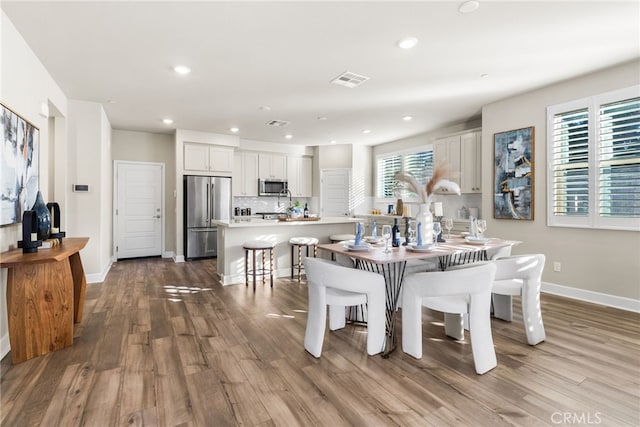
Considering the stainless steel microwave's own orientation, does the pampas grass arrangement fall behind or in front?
in front

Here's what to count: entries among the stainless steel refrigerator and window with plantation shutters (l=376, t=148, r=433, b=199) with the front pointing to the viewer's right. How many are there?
0

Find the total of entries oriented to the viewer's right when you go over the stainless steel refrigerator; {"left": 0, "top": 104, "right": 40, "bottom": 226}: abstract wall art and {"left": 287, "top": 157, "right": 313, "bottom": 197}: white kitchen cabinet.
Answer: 1

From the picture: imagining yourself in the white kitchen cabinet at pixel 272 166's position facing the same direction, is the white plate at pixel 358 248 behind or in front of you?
in front

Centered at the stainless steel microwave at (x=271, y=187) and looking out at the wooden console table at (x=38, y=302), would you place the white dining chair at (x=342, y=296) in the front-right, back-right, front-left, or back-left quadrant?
front-left

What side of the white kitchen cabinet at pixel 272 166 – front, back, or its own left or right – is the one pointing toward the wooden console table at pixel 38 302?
front

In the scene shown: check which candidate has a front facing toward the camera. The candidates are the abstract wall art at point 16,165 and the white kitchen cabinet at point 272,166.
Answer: the white kitchen cabinet

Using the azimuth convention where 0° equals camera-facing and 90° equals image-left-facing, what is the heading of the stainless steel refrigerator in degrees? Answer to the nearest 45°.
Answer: approximately 0°

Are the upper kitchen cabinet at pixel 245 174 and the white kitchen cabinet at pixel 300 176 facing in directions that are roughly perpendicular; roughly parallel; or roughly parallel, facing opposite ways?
roughly parallel

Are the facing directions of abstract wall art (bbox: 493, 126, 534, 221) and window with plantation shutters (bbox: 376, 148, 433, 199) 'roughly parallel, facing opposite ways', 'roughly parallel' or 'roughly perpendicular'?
roughly parallel

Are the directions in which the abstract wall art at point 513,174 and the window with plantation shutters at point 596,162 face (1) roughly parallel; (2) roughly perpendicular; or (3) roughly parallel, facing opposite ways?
roughly parallel

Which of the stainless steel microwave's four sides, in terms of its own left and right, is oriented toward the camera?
front

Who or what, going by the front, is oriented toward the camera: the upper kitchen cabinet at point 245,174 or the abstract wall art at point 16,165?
the upper kitchen cabinet

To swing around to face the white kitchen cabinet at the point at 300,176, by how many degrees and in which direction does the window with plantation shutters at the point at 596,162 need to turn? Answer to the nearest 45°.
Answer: approximately 45° to its right

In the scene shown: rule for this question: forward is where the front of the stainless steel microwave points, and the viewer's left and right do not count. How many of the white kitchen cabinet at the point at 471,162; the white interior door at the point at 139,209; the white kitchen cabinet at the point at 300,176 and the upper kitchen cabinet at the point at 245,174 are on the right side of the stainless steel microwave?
2

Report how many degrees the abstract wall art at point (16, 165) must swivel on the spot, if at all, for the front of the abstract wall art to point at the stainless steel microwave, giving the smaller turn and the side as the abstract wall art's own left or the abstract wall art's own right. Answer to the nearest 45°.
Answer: approximately 45° to the abstract wall art's own left

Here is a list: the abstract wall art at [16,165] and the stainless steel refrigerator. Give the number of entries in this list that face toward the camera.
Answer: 1

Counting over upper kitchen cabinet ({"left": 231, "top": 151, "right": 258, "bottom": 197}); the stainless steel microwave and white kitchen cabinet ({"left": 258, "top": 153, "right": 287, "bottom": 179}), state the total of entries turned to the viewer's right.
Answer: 0
